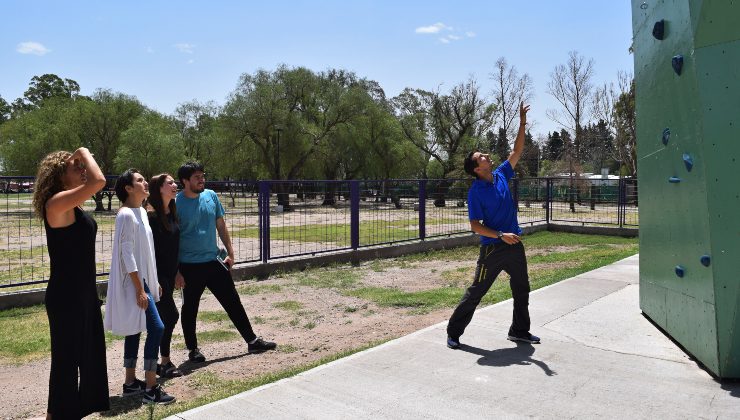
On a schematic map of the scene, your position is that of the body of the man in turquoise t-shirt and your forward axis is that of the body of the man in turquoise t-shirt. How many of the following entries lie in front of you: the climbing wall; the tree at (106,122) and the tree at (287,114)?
1

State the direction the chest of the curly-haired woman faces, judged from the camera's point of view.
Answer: to the viewer's right

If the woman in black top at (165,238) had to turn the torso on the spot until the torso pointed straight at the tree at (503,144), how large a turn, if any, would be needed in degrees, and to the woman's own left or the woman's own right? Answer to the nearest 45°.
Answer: approximately 45° to the woman's own left

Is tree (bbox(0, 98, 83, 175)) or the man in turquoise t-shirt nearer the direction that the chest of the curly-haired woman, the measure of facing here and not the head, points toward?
the man in turquoise t-shirt

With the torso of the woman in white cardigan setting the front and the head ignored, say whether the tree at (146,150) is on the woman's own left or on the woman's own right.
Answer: on the woman's own left

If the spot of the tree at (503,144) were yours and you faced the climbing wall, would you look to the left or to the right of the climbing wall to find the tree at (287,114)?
right

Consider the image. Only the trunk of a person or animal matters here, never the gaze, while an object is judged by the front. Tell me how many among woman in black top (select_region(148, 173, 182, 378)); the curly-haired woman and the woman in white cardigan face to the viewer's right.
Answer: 3

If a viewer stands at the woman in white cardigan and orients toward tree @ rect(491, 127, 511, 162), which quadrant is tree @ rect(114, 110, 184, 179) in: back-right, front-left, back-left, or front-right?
front-left

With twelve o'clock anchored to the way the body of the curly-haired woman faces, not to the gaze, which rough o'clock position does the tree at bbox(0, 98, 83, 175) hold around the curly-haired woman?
The tree is roughly at 9 o'clock from the curly-haired woman.

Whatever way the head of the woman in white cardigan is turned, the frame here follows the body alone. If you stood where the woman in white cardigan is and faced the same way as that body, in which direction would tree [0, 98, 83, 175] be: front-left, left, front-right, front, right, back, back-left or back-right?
left

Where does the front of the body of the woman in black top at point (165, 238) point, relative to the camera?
to the viewer's right

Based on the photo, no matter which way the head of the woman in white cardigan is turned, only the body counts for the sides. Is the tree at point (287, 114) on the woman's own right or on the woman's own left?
on the woman's own left

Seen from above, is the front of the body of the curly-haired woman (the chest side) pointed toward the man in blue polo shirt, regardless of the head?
yes

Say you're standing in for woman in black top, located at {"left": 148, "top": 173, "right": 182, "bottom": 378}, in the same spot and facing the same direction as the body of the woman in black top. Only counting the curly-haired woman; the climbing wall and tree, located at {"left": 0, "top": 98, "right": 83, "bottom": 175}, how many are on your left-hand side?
1

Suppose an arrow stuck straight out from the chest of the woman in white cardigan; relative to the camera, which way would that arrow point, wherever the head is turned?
to the viewer's right

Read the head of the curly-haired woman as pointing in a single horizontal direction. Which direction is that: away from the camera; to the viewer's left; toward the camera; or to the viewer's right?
to the viewer's right

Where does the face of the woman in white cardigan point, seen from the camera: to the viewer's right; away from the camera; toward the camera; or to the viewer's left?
to the viewer's right
